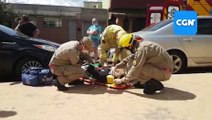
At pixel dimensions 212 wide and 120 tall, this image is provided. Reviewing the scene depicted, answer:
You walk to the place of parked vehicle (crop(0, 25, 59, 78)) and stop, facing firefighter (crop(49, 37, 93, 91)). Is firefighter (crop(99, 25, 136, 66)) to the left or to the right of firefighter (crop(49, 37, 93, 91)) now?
left

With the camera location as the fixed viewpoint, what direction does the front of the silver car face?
facing to the right of the viewer

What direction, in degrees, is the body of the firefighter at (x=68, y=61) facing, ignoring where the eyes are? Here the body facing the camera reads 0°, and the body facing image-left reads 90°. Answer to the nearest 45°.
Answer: approximately 270°

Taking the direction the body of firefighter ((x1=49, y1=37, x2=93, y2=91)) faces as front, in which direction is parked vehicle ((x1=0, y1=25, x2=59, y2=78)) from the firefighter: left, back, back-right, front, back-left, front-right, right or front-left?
back-left

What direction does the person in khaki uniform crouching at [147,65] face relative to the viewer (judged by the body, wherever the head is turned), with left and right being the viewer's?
facing to the left of the viewer

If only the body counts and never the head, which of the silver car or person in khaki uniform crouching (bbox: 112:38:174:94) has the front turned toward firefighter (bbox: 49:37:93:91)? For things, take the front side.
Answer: the person in khaki uniform crouching
